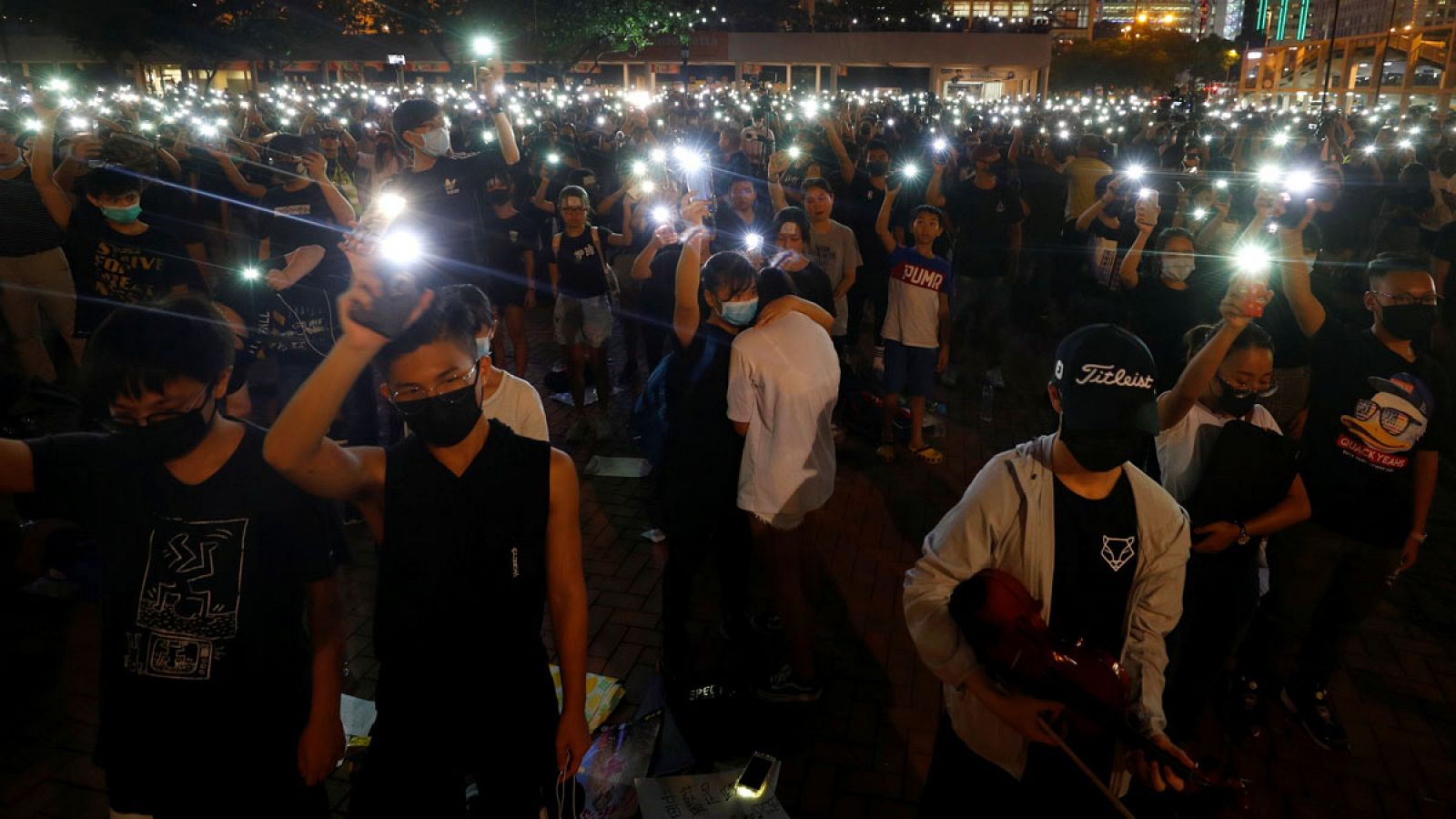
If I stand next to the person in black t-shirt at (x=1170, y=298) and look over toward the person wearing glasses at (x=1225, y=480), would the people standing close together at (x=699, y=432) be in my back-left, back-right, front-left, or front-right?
front-right

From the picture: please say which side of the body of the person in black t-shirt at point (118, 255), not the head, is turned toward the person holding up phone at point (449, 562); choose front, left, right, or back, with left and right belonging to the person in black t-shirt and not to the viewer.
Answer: front

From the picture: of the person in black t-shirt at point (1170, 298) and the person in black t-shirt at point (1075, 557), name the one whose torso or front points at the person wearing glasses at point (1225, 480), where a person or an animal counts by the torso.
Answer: the person in black t-shirt at point (1170, 298)

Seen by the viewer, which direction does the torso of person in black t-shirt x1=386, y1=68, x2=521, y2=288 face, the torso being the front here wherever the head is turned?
toward the camera

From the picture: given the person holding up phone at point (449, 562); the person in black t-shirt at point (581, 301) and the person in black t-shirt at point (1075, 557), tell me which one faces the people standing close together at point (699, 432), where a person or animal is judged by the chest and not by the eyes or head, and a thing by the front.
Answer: the person in black t-shirt at point (581, 301)

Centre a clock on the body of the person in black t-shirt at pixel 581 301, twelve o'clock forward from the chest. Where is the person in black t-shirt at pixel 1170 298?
the person in black t-shirt at pixel 1170 298 is roughly at 10 o'clock from the person in black t-shirt at pixel 581 301.

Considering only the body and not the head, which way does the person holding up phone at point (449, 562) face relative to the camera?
toward the camera

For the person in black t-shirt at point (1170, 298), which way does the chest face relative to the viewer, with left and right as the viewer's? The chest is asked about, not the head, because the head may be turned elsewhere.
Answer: facing the viewer

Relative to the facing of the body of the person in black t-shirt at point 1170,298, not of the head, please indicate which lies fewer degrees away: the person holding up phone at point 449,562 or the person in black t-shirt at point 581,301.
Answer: the person holding up phone

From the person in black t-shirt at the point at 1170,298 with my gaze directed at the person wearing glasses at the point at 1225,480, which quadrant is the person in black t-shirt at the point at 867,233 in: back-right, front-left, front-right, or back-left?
back-right

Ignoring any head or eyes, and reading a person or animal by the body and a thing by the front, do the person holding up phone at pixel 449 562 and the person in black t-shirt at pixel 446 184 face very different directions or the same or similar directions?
same or similar directions

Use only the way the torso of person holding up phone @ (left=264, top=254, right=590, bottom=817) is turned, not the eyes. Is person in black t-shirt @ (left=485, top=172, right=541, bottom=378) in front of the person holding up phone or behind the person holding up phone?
behind
